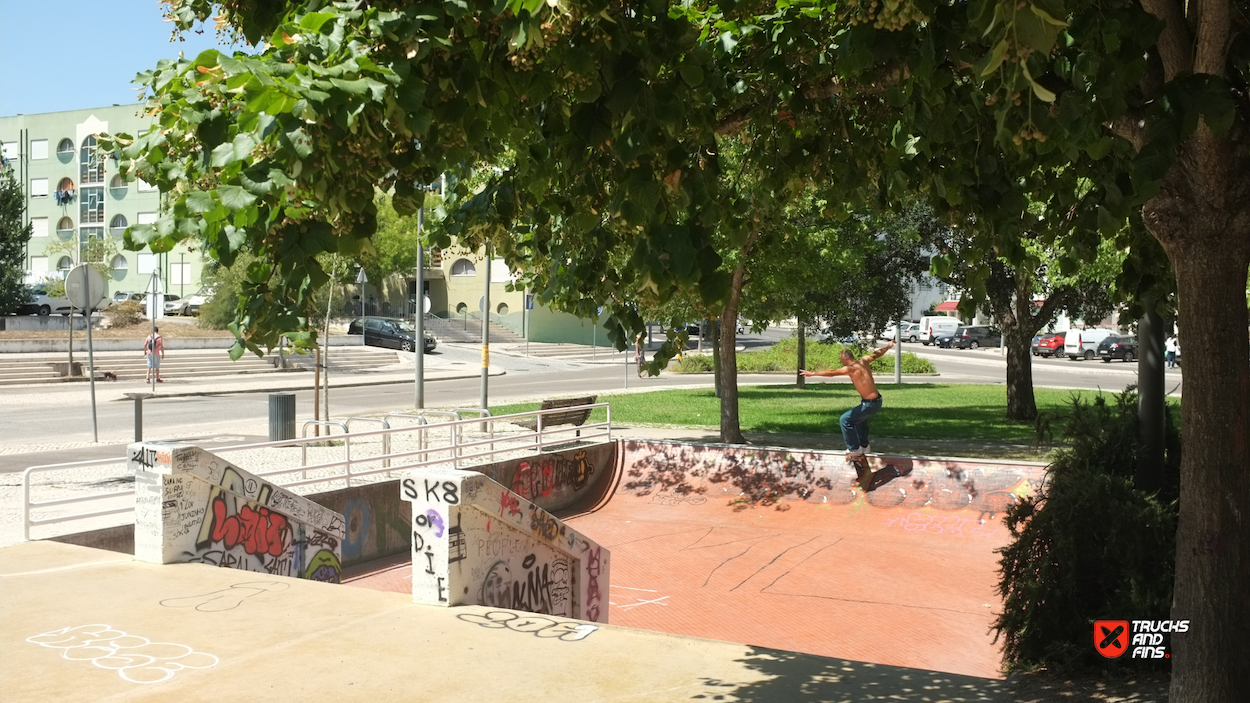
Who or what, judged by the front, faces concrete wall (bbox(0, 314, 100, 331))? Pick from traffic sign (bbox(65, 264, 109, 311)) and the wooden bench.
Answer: the traffic sign

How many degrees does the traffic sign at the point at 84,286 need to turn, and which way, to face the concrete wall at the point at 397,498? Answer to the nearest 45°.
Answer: approximately 135° to its right

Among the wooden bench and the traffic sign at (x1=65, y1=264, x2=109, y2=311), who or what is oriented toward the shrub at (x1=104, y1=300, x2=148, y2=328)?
the traffic sign

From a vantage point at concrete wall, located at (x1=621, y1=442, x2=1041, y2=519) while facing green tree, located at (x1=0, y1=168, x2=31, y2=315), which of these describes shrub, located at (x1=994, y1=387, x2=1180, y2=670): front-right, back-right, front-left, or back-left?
back-left

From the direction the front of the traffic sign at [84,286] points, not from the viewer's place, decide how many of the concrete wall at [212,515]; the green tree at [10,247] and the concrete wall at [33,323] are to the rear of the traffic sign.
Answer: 1

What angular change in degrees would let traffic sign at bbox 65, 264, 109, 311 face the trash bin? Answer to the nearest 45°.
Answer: approximately 135° to its right

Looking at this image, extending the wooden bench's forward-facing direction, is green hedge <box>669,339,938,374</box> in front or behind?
behind

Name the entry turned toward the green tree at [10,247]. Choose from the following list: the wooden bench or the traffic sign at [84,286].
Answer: the traffic sign

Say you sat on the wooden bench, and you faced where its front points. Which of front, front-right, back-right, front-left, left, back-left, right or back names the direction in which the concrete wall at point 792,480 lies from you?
left

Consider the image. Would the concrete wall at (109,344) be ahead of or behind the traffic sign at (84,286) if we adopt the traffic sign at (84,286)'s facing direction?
ahead

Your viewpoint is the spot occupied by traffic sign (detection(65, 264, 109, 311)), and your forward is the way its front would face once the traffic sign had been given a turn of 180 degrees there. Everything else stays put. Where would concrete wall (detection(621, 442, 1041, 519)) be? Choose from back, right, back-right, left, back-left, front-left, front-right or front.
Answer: front-left

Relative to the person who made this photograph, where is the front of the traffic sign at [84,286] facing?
facing away from the viewer

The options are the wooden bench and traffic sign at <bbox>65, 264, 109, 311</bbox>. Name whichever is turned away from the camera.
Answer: the traffic sign

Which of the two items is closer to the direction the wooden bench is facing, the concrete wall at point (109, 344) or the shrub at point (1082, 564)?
the shrub

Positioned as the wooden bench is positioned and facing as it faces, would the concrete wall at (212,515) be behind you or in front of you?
in front

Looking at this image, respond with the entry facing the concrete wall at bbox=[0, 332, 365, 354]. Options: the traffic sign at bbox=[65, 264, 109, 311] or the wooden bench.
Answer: the traffic sign

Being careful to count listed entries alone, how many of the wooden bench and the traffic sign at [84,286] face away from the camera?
1

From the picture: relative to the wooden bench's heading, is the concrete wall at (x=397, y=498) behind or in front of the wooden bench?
in front
